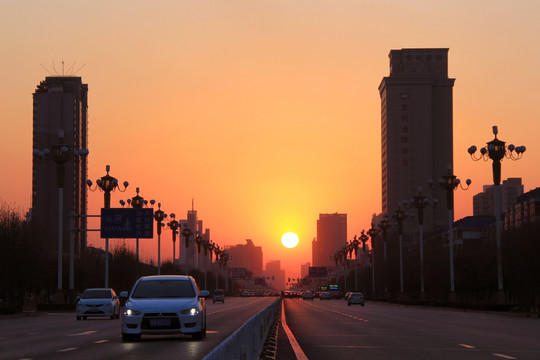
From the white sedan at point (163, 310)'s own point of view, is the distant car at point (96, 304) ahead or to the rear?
to the rear

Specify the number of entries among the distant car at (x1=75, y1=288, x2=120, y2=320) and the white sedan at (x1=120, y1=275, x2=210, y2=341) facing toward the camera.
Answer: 2

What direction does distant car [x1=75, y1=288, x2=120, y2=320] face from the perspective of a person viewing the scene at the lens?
facing the viewer

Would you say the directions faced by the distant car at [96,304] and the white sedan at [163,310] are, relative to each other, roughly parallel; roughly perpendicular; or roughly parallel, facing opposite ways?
roughly parallel

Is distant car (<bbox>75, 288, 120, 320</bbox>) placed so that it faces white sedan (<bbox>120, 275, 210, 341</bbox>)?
yes

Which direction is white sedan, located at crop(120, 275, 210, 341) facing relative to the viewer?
toward the camera
